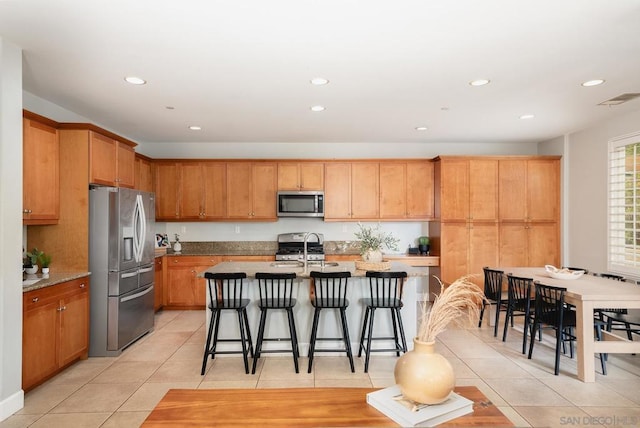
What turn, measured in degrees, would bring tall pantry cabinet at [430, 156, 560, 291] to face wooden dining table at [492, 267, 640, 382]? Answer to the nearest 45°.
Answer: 0° — it already faces it

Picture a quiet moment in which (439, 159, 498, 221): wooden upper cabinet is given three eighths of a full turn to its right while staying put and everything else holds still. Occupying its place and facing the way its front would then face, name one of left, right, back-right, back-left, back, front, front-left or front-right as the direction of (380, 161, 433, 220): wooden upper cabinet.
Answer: front-left

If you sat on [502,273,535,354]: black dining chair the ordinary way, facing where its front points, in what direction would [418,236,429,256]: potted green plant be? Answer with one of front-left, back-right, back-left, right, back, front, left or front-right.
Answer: left

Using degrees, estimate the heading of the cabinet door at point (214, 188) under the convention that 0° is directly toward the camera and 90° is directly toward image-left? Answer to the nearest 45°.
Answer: approximately 0°

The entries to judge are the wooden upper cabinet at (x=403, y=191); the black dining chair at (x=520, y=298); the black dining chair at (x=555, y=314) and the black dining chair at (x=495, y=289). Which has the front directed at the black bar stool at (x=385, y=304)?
the wooden upper cabinet

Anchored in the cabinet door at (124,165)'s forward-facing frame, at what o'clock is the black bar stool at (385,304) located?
The black bar stool is roughly at 12 o'clock from the cabinet door.

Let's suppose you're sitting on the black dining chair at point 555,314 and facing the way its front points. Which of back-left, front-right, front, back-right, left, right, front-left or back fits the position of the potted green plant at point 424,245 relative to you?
left

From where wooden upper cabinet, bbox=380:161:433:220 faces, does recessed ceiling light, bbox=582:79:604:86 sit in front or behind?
in front

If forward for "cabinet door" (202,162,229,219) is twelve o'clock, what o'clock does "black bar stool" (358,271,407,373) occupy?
The black bar stool is roughly at 11 o'clock from the cabinet door.

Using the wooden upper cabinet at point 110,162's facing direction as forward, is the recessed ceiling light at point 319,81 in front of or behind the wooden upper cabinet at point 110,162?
in front

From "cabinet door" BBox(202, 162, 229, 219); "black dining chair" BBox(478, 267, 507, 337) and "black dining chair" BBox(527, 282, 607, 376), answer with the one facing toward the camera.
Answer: the cabinet door

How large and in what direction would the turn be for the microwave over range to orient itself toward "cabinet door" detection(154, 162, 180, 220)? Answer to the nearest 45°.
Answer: approximately 90° to its right

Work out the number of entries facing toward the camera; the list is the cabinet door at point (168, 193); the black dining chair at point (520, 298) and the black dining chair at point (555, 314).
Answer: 1
